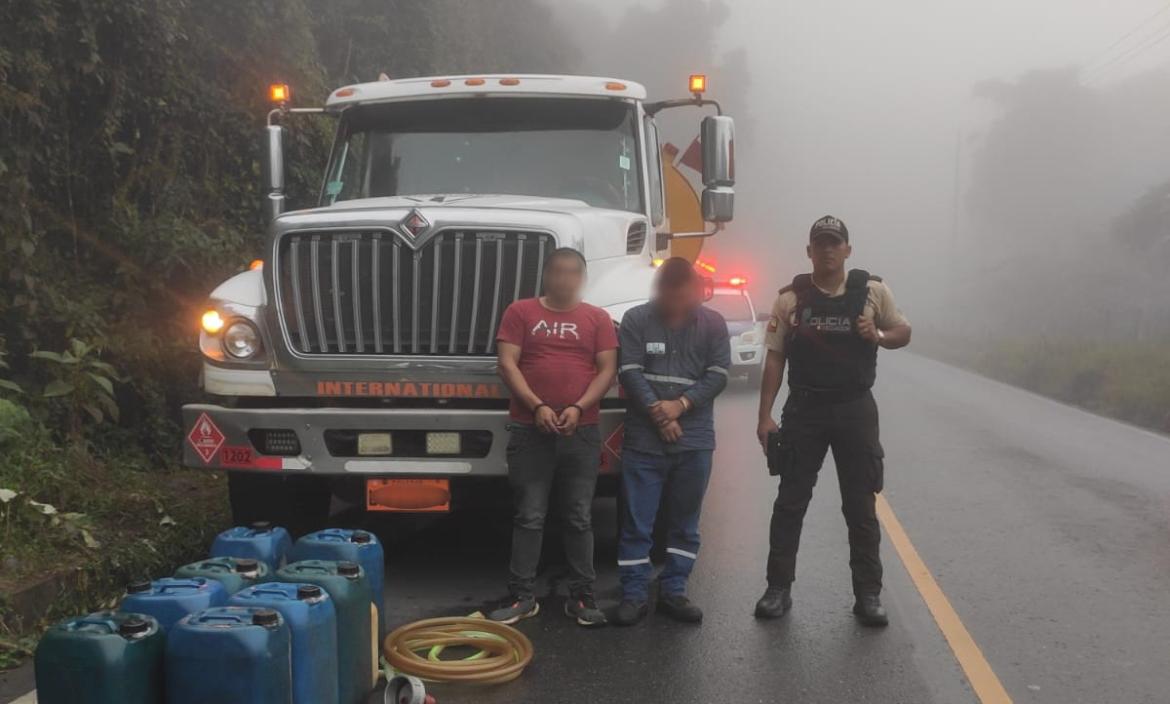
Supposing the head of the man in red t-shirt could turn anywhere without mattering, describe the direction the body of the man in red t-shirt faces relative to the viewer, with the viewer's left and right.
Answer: facing the viewer

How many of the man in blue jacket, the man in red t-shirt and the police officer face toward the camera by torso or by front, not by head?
3

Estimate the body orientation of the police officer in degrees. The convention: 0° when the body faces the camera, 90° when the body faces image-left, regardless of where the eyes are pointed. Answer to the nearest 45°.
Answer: approximately 0°

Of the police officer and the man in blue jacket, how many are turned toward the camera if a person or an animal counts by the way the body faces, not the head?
2

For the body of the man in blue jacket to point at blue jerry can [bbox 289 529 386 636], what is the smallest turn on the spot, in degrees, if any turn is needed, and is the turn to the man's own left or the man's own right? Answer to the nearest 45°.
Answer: approximately 45° to the man's own right

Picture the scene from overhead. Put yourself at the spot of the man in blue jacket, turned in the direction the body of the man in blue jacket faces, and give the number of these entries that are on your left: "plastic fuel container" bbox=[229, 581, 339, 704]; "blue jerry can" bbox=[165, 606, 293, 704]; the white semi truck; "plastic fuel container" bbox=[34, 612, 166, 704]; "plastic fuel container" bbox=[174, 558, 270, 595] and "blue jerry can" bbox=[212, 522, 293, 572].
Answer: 0

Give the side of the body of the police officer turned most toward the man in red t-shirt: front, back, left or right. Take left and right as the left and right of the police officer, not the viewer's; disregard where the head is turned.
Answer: right

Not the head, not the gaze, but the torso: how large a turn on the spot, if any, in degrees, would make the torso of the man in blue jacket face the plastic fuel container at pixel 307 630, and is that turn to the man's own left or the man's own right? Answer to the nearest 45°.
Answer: approximately 45° to the man's own right

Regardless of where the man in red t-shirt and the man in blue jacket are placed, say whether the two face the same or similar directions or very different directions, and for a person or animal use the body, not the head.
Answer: same or similar directions

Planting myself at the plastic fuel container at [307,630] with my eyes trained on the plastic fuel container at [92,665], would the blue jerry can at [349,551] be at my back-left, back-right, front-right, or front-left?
back-right

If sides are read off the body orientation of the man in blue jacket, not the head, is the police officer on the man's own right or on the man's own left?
on the man's own left

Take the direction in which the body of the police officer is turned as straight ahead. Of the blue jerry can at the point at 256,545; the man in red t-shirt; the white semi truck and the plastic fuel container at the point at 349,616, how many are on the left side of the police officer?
0

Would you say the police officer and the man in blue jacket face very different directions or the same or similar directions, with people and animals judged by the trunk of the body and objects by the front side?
same or similar directions
